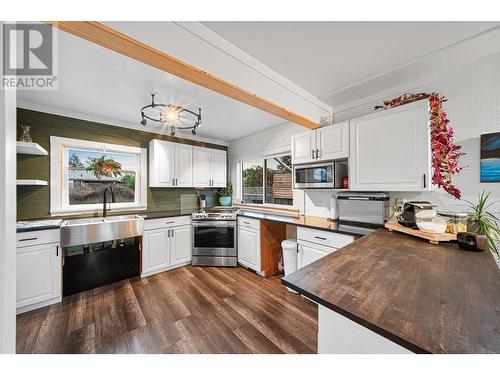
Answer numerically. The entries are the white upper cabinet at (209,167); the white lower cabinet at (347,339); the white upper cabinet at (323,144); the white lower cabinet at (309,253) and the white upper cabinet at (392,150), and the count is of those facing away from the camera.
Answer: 0

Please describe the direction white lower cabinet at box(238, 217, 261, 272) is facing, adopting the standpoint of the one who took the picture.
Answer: facing the viewer and to the left of the viewer

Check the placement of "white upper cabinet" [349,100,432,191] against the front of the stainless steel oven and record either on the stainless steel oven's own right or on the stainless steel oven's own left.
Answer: on the stainless steel oven's own left

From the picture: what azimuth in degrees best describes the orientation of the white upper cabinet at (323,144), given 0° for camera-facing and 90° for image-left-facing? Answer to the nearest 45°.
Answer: approximately 45°

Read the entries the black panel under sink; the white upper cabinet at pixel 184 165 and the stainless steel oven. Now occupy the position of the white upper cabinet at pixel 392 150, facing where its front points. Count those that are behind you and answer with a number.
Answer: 0

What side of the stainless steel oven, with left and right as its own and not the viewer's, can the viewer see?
front

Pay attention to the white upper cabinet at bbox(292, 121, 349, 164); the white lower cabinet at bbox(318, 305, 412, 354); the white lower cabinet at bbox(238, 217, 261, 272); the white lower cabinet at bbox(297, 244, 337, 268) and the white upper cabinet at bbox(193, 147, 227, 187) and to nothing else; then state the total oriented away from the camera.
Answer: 0

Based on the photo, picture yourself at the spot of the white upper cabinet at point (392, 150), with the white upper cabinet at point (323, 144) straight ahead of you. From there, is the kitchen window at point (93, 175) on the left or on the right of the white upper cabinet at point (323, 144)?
left

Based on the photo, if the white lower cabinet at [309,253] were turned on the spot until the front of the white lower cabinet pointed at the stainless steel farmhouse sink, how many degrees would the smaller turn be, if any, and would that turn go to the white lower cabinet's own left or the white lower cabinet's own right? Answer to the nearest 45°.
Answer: approximately 45° to the white lower cabinet's own right

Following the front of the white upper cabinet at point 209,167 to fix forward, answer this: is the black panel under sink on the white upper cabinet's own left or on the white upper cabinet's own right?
on the white upper cabinet's own right

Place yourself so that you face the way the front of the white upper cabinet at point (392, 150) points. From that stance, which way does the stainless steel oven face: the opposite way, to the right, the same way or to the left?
to the left

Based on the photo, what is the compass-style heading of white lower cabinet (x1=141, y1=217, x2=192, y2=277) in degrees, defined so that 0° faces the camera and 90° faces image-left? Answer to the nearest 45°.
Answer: approximately 315°

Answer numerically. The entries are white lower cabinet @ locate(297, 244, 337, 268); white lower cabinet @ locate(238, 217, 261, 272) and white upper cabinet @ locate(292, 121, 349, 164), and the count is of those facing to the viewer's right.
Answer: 0

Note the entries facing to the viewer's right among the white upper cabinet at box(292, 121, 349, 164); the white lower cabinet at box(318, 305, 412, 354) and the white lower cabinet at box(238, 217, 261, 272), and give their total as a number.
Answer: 0

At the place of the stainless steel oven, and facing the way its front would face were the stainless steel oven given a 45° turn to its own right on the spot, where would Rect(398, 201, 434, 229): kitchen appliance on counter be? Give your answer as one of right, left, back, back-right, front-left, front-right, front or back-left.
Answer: left

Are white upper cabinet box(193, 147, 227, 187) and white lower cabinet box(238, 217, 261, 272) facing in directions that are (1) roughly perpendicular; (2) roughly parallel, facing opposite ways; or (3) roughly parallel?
roughly perpendicular

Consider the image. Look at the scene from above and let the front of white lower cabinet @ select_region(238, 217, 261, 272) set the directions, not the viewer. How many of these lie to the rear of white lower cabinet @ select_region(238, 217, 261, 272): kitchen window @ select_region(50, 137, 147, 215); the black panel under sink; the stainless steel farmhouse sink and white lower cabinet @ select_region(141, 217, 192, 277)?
0

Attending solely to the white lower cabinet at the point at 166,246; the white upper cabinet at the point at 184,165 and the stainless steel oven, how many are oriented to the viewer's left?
0
